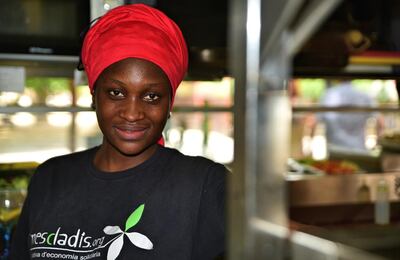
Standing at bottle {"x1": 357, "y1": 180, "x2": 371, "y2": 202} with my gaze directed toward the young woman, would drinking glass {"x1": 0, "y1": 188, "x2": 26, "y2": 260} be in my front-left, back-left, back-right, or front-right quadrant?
front-right

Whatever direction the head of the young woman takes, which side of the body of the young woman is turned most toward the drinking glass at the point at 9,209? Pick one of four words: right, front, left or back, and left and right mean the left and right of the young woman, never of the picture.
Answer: right

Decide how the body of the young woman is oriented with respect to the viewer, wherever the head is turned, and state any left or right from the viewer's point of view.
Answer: facing the viewer and to the left of the viewer

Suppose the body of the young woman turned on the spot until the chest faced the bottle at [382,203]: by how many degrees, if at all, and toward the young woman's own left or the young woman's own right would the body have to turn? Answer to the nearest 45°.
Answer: approximately 180°

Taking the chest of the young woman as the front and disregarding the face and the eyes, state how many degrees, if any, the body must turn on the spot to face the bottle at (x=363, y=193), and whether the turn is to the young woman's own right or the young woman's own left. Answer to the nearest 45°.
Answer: approximately 180°
